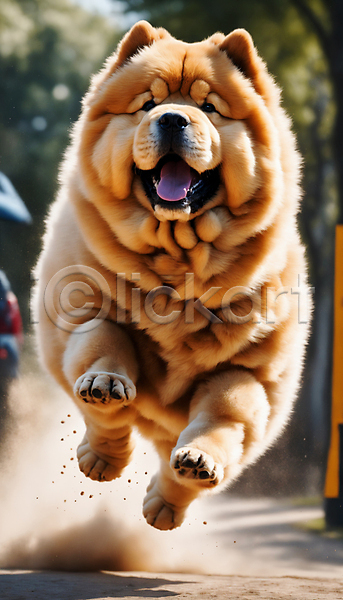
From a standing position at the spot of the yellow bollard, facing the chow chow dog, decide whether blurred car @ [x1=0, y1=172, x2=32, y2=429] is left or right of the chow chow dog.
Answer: right

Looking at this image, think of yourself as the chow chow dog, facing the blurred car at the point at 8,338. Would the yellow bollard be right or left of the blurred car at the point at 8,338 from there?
right

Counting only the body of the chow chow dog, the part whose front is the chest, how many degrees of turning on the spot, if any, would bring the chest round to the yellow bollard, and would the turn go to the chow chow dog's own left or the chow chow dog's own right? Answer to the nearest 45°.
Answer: approximately 135° to the chow chow dog's own left

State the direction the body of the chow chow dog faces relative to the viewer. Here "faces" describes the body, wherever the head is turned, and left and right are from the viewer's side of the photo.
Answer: facing the viewer

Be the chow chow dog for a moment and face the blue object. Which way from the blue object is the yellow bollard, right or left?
right

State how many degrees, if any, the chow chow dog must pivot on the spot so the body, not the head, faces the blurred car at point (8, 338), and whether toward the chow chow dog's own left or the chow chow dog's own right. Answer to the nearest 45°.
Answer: approximately 135° to the chow chow dog's own right

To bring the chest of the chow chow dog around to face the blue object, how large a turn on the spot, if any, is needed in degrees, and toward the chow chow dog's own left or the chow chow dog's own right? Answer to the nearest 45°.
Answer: approximately 135° to the chow chow dog's own right
